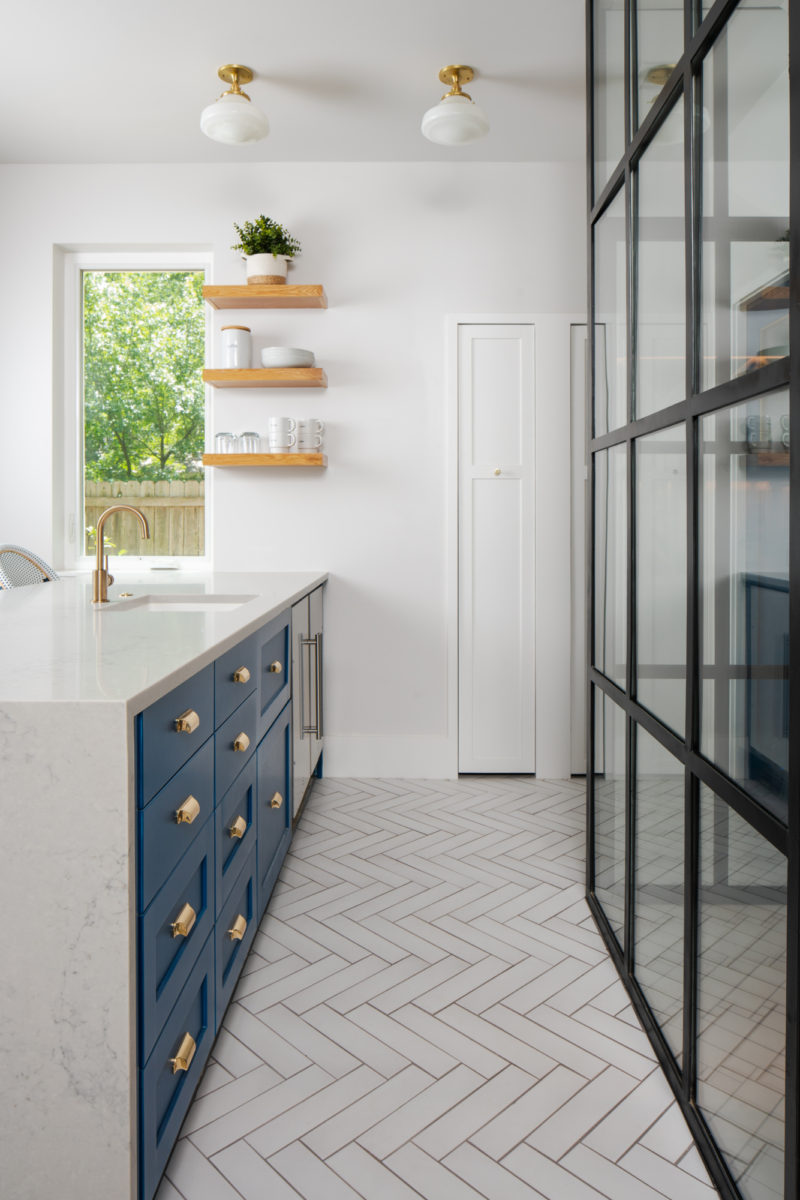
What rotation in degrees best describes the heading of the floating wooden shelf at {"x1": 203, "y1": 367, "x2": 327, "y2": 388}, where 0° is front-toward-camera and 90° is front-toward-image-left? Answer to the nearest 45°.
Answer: approximately 0°

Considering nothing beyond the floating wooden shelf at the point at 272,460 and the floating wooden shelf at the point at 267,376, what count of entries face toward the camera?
2

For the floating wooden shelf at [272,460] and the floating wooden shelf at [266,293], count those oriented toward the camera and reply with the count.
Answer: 2

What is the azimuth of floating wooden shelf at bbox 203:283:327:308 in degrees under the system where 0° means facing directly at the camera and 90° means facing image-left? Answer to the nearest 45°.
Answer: approximately 0°
